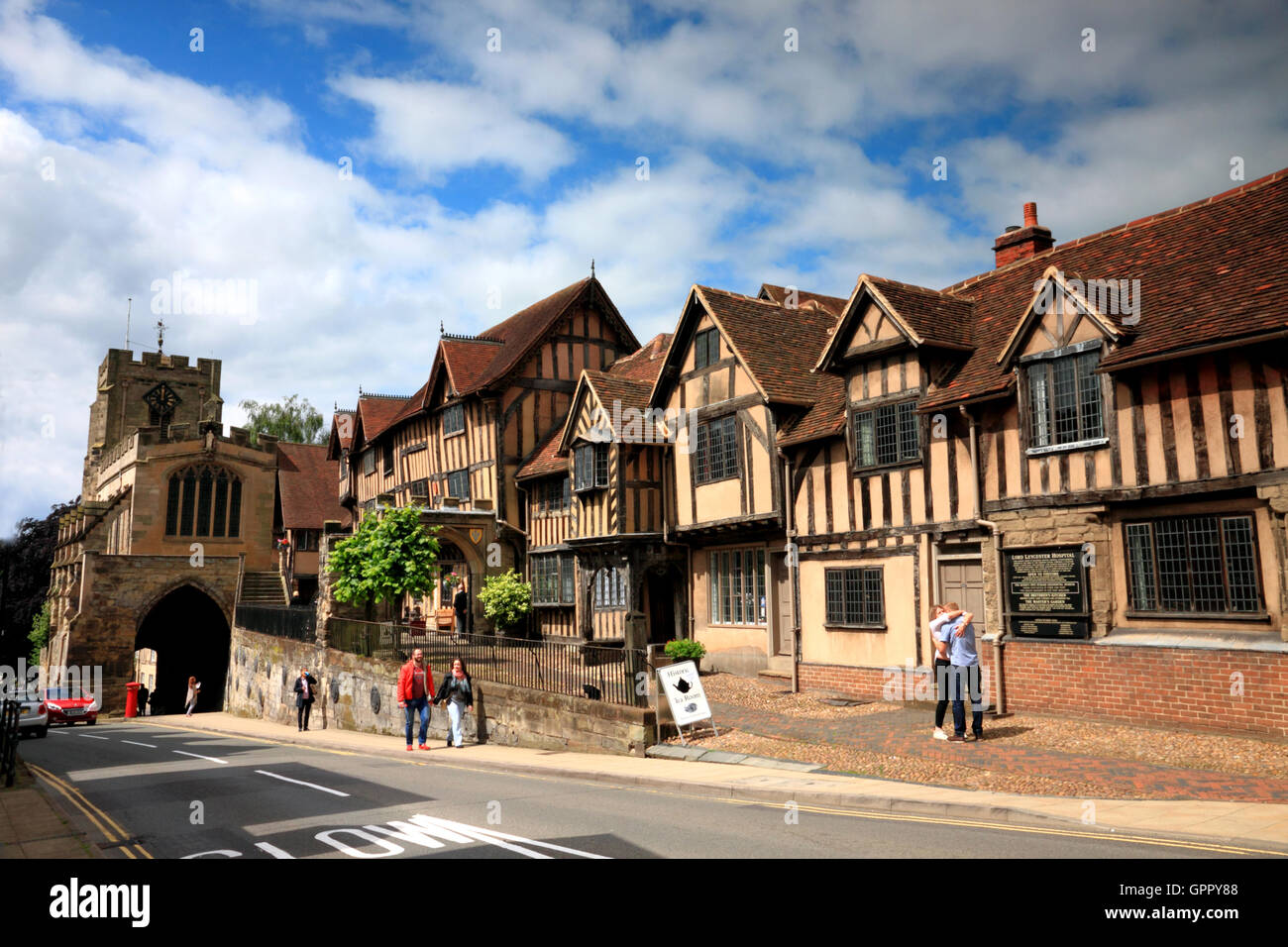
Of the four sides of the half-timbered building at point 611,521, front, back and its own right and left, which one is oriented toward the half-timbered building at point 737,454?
left

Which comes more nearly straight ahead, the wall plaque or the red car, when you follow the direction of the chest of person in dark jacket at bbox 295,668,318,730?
the wall plaque

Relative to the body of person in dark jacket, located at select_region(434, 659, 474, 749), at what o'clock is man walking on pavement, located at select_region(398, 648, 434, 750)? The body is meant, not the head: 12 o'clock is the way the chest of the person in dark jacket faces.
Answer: The man walking on pavement is roughly at 3 o'clock from the person in dark jacket.

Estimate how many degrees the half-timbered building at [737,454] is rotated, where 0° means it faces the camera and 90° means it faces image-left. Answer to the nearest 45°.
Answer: approximately 45°

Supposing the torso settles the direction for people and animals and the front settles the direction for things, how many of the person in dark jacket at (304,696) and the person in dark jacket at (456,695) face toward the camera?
2

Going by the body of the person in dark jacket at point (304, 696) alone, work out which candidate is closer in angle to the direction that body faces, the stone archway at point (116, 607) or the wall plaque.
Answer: the wall plaque

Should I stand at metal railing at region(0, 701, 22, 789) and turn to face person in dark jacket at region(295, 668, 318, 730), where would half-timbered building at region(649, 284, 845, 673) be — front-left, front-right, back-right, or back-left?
front-right

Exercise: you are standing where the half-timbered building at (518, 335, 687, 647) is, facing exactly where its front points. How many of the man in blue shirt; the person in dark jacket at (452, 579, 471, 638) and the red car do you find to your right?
2

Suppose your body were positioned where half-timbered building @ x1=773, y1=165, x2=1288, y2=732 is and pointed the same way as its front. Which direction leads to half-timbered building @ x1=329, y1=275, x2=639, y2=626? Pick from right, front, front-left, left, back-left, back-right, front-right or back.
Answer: right

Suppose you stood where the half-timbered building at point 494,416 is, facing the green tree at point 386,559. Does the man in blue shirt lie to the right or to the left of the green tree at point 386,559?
left

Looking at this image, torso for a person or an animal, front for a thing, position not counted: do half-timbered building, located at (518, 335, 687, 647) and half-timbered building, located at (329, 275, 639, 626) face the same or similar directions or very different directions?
same or similar directions

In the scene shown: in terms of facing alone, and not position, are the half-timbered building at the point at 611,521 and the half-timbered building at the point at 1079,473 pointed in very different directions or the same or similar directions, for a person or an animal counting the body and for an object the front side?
same or similar directions

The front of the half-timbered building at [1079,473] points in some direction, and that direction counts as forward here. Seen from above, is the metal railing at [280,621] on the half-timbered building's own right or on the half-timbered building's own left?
on the half-timbered building's own right

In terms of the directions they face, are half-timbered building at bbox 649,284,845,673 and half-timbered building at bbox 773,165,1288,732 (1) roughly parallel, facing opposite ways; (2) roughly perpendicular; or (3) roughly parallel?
roughly parallel

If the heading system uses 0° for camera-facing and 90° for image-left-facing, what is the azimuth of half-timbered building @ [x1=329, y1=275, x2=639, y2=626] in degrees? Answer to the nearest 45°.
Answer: approximately 45°

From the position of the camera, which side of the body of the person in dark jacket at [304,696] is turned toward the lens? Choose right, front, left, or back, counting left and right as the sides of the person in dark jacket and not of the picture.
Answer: front
